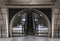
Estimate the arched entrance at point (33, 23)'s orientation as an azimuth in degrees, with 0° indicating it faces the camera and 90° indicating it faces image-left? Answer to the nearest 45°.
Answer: approximately 0°
